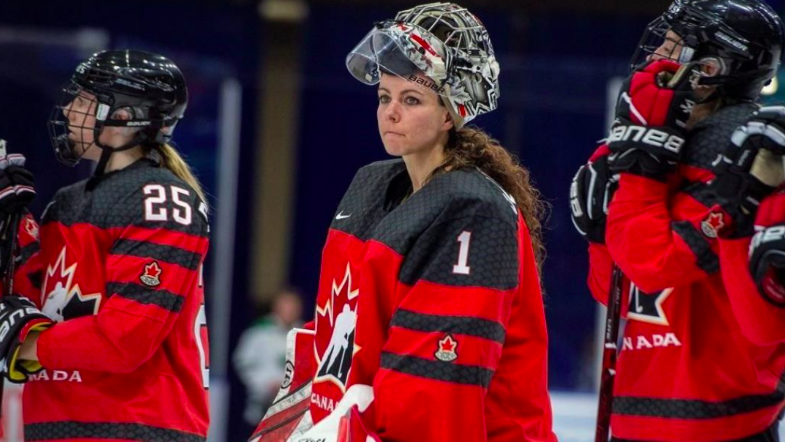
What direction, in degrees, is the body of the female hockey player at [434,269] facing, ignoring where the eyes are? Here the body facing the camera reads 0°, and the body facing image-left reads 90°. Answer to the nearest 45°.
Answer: approximately 45°

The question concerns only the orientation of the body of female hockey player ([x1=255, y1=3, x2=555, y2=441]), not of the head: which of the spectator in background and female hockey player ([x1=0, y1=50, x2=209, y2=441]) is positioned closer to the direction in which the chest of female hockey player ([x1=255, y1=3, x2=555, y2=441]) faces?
the female hockey player

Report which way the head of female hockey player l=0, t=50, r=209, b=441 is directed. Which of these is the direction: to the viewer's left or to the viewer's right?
to the viewer's left

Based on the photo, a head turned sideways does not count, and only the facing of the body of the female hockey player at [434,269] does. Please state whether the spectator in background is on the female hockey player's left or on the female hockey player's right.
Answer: on the female hockey player's right

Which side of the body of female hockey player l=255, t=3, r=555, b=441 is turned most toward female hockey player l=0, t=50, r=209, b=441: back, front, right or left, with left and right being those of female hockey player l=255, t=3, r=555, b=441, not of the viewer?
right

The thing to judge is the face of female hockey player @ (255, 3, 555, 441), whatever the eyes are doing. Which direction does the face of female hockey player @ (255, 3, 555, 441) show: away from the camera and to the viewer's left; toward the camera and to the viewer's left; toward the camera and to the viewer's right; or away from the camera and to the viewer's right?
toward the camera and to the viewer's left
